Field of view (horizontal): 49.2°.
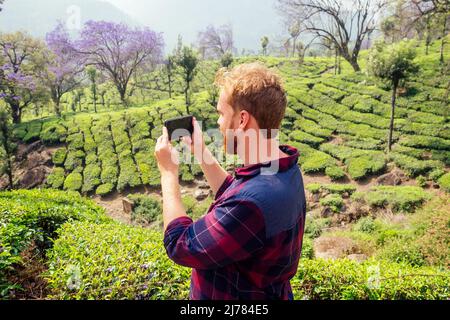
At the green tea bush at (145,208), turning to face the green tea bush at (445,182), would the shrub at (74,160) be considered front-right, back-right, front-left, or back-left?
back-left

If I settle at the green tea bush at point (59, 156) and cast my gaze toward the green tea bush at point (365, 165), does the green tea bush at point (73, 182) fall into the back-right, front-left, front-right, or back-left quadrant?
front-right

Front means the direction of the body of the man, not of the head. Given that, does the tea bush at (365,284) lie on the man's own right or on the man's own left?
on the man's own right

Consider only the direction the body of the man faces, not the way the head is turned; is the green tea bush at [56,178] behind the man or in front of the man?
in front

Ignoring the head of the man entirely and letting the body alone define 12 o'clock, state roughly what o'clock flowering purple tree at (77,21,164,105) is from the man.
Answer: The flowering purple tree is roughly at 1 o'clock from the man.

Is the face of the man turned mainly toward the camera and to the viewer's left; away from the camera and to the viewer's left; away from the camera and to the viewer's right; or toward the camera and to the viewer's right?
away from the camera and to the viewer's left

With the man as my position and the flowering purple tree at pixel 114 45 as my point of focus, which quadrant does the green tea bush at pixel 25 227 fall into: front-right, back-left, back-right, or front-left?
front-left

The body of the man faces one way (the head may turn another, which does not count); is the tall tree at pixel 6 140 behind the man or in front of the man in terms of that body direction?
in front

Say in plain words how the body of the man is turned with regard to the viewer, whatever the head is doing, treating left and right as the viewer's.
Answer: facing away from the viewer and to the left of the viewer

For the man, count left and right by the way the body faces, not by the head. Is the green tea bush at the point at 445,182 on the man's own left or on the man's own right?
on the man's own right

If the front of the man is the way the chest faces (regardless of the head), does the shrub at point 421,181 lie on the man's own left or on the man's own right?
on the man's own right

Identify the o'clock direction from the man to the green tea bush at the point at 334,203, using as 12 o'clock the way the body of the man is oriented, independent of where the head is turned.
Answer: The green tea bush is roughly at 2 o'clock from the man.
